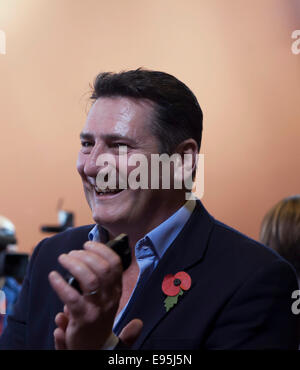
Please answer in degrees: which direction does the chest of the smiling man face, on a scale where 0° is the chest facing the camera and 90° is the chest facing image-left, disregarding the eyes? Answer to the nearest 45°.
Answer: approximately 45°

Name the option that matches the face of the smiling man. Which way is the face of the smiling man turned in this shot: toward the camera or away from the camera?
toward the camera
